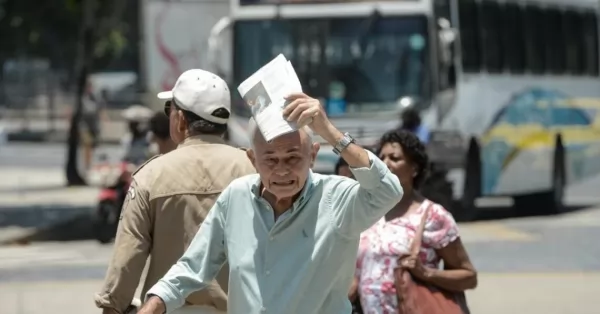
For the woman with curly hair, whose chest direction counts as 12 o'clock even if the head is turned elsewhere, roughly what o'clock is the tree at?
The tree is roughly at 4 o'clock from the woman with curly hair.

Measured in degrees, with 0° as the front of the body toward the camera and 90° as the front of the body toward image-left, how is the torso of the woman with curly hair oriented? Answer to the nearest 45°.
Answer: approximately 45°

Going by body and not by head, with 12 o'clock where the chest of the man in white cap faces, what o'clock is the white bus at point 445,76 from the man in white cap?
The white bus is roughly at 2 o'clock from the man in white cap.

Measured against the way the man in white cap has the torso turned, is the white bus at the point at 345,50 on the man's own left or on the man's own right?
on the man's own right

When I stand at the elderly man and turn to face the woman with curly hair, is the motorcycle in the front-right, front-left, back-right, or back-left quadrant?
front-left

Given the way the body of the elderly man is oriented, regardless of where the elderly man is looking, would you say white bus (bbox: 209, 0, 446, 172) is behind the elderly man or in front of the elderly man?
behind

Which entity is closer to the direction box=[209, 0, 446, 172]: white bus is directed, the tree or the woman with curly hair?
the woman with curly hair

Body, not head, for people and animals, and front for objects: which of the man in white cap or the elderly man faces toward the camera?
the elderly man

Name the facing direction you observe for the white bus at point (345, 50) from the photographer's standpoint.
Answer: facing the viewer

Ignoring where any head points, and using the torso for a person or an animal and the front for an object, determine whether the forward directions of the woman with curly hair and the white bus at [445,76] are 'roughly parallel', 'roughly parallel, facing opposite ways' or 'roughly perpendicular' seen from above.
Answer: roughly parallel

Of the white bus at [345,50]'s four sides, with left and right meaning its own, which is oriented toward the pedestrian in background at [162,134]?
front

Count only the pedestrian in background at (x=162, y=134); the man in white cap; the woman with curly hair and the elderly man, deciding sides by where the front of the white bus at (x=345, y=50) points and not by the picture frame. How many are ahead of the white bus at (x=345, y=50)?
4

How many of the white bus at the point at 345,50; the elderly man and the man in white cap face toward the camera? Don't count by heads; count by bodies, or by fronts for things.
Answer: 2

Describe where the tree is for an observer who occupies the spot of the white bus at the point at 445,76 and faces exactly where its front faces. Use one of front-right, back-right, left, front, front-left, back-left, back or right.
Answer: right

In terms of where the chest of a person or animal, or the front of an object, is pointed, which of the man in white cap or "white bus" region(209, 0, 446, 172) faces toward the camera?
the white bus

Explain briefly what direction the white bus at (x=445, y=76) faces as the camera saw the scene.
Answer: facing the viewer and to the left of the viewer

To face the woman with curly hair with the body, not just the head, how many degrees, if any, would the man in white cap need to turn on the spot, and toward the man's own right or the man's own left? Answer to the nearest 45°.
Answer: approximately 90° to the man's own right

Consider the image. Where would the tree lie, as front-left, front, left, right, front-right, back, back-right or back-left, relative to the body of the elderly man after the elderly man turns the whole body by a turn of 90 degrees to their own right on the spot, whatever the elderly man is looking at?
right

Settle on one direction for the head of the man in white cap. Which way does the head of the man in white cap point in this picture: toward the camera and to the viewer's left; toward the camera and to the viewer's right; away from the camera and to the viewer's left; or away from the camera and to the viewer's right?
away from the camera and to the viewer's left

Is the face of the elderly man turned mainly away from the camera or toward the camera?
toward the camera
